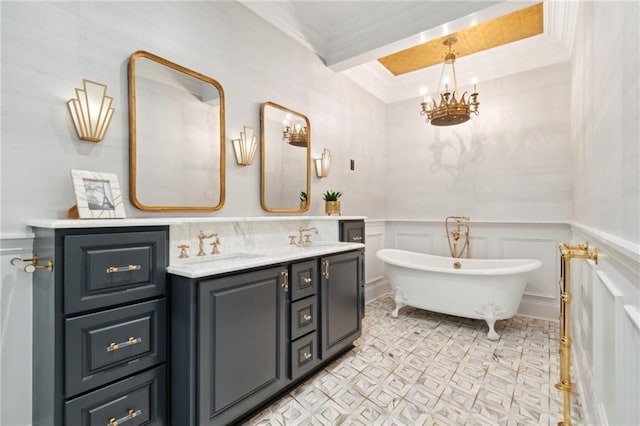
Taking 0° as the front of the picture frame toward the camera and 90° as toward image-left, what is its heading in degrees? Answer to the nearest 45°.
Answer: approximately 315°

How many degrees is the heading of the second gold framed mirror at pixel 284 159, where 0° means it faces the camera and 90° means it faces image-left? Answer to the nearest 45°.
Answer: approximately 315°

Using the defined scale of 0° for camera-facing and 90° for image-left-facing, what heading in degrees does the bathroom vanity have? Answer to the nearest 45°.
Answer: approximately 315°

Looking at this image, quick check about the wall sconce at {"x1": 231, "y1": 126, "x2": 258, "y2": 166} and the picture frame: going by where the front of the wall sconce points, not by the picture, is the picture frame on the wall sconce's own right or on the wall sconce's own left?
on the wall sconce's own right
